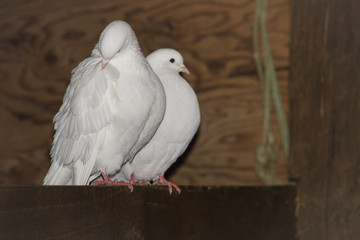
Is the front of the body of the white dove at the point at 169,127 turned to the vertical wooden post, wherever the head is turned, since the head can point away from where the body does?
yes

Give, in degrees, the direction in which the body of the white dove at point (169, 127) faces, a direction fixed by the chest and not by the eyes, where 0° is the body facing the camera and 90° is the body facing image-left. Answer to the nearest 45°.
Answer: approximately 270°
